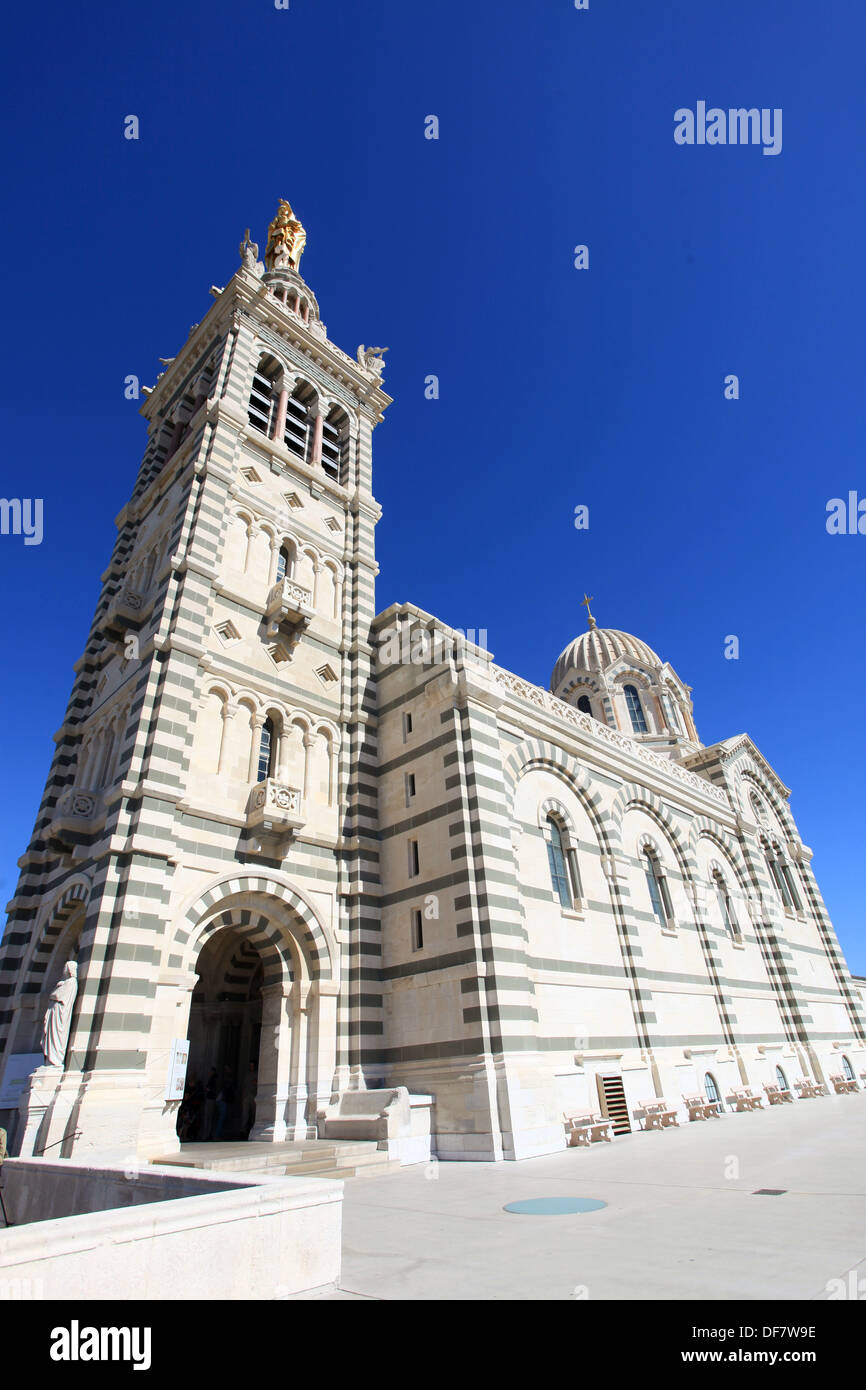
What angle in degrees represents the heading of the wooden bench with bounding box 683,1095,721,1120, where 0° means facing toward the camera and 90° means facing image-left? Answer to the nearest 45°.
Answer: approximately 315°

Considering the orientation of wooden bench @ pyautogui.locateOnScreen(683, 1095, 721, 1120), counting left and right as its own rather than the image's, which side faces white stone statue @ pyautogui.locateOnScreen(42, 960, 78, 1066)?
right

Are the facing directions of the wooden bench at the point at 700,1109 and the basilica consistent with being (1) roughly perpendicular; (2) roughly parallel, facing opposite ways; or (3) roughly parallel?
roughly perpendicular

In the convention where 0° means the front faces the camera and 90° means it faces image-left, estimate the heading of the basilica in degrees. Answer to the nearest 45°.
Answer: approximately 45°

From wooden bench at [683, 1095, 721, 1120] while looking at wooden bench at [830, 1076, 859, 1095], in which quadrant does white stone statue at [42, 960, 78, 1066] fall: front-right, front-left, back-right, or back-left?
back-left

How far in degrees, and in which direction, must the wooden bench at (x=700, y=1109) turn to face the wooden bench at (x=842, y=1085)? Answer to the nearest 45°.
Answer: approximately 90° to its left

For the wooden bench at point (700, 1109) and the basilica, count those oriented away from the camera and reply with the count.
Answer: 0

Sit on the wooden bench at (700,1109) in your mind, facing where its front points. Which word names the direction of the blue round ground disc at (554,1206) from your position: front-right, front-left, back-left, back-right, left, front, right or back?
front-right

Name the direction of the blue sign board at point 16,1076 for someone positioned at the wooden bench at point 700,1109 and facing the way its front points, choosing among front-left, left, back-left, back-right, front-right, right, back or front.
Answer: right

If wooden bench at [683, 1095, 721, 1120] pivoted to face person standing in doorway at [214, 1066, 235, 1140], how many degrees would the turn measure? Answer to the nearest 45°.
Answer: approximately 135° to its right
